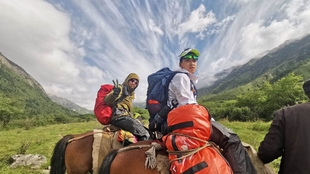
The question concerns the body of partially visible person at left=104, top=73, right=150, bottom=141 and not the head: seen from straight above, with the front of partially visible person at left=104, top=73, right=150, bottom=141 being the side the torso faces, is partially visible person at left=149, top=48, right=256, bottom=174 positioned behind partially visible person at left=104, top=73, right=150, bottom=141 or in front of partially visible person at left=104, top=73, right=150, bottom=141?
in front

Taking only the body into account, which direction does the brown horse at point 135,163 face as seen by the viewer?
to the viewer's right

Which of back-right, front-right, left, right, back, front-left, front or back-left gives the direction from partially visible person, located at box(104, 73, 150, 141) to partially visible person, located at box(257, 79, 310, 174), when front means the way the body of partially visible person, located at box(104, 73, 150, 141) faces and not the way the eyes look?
front

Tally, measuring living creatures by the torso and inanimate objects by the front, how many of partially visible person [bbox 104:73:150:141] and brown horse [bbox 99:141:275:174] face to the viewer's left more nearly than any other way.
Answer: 0

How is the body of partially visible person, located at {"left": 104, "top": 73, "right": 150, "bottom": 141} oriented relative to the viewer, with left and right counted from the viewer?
facing the viewer and to the right of the viewer

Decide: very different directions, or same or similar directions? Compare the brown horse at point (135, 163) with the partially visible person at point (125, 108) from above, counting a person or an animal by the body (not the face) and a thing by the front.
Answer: same or similar directions

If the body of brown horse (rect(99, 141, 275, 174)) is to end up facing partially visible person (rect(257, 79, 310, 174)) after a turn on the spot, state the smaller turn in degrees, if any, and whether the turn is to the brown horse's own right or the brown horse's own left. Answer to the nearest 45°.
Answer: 0° — it already faces them

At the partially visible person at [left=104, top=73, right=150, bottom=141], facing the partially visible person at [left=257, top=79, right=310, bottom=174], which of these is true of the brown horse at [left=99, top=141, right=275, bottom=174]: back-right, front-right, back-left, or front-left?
front-right
